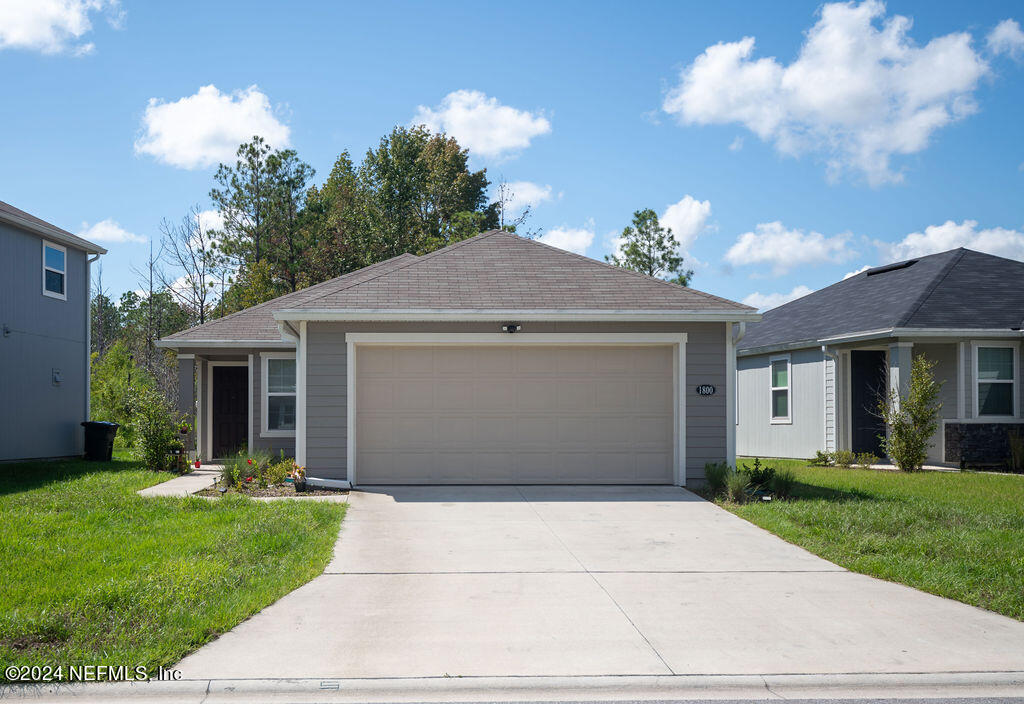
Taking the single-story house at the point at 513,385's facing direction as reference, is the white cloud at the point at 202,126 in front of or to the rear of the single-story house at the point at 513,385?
to the rear

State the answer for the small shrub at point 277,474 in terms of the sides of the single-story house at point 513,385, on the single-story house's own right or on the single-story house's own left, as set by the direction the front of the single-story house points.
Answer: on the single-story house's own right

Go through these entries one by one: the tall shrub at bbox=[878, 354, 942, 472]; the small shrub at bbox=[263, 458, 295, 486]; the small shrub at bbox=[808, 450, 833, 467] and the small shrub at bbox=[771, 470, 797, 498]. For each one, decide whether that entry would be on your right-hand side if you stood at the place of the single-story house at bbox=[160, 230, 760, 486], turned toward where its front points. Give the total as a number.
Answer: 1

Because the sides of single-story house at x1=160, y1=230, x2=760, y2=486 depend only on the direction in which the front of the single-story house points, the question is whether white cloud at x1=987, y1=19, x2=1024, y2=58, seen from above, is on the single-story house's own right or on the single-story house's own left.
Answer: on the single-story house's own left

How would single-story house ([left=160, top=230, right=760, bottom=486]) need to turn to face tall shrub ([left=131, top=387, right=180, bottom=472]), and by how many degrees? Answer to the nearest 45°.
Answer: approximately 45° to its right

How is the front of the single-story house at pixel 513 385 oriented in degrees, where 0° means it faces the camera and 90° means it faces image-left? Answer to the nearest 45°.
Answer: approximately 0°

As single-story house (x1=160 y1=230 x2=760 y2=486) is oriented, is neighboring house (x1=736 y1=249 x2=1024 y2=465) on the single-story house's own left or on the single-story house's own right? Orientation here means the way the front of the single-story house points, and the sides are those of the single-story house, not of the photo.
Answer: on the single-story house's own left

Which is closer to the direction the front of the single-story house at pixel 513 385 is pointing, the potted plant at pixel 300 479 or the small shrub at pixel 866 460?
the potted plant

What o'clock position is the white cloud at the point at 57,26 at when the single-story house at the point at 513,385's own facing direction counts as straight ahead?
The white cloud is roughly at 4 o'clock from the single-story house.

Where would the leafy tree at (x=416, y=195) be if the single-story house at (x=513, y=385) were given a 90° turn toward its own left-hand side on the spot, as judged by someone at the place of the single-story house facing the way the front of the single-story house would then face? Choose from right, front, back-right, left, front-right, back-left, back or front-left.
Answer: left

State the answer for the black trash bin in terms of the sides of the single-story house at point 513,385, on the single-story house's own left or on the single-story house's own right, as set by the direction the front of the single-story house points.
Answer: on the single-story house's own right
